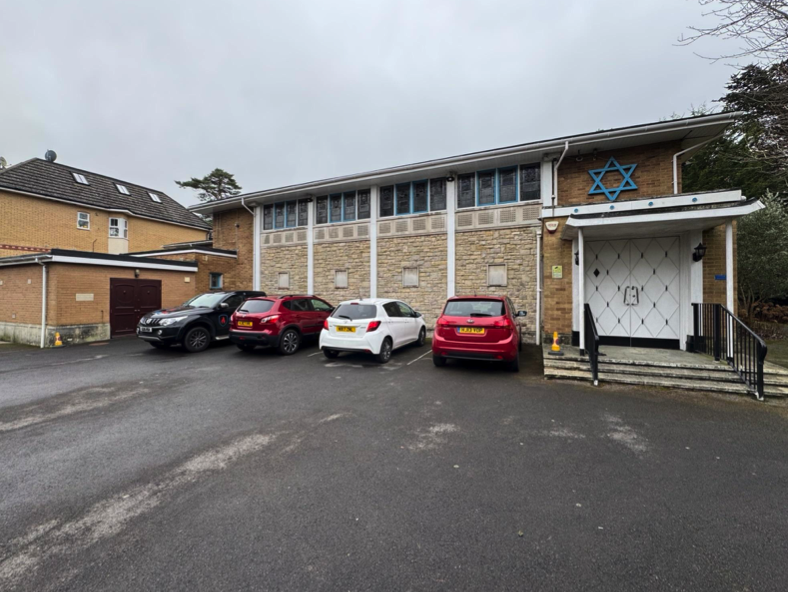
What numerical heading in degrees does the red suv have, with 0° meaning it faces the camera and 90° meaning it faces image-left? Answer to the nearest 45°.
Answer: approximately 225°

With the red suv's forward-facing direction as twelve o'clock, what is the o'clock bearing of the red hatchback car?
The red hatchback car is roughly at 3 o'clock from the red suv.

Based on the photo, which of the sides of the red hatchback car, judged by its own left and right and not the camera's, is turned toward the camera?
back

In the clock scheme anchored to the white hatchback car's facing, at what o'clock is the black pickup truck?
The black pickup truck is roughly at 8 o'clock from the white hatchback car.

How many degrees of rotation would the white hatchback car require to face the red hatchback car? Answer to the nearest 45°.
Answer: approximately 90° to its right

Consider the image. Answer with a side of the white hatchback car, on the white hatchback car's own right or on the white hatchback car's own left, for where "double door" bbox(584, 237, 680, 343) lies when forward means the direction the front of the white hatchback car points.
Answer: on the white hatchback car's own right

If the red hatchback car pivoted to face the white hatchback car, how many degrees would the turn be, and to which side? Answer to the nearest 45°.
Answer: approximately 90° to its left

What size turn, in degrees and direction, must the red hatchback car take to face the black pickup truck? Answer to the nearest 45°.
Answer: approximately 90° to its left

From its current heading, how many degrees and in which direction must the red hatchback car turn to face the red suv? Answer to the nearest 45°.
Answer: approximately 90° to its left
